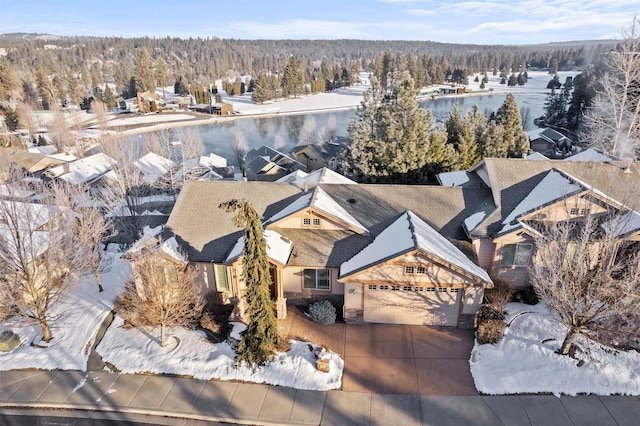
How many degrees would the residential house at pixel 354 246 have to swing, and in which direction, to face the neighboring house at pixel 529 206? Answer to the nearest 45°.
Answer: approximately 90° to its left

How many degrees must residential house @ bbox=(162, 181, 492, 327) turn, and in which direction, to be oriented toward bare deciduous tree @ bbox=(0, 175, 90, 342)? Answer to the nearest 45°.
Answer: approximately 90° to its right

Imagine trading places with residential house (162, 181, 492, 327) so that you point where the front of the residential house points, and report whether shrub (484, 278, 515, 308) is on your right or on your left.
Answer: on your left

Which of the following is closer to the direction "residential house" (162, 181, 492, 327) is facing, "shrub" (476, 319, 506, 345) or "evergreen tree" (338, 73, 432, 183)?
the shrub

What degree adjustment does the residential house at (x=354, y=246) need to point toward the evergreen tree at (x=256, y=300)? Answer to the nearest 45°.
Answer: approximately 45° to its right

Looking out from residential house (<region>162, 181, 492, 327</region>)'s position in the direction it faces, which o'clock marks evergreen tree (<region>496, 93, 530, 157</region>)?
The evergreen tree is roughly at 7 o'clock from the residential house.

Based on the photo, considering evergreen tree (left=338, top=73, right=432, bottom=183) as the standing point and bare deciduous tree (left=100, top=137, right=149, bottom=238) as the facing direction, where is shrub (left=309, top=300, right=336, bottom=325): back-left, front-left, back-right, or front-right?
front-left

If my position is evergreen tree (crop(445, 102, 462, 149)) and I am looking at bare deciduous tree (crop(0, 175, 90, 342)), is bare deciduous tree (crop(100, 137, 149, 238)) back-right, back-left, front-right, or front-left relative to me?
front-right

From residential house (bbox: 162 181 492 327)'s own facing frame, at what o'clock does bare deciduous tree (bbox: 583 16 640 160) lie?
The bare deciduous tree is roughly at 8 o'clock from the residential house.

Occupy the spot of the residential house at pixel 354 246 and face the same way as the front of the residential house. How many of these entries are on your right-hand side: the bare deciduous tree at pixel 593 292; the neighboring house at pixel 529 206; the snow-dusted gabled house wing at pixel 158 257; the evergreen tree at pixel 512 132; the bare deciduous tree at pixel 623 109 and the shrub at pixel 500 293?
1

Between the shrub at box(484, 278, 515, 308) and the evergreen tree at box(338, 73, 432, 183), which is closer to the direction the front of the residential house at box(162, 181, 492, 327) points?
the shrub

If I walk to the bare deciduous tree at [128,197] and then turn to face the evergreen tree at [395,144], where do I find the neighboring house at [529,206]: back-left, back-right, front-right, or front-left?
front-right

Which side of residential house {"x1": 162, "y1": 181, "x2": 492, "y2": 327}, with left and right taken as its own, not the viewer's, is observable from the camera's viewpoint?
front

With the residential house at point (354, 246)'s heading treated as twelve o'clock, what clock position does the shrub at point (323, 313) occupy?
The shrub is roughly at 1 o'clock from the residential house.

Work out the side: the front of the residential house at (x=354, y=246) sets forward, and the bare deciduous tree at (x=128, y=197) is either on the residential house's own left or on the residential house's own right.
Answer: on the residential house's own right

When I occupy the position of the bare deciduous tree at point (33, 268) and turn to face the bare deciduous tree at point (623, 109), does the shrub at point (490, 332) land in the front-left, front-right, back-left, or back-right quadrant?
front-right

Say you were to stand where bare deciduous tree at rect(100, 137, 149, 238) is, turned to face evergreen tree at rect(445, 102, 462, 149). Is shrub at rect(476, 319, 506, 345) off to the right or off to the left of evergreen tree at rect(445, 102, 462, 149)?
right

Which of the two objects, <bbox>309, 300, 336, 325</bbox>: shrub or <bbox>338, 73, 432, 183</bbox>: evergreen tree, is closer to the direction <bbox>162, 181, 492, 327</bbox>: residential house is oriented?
the shrub
